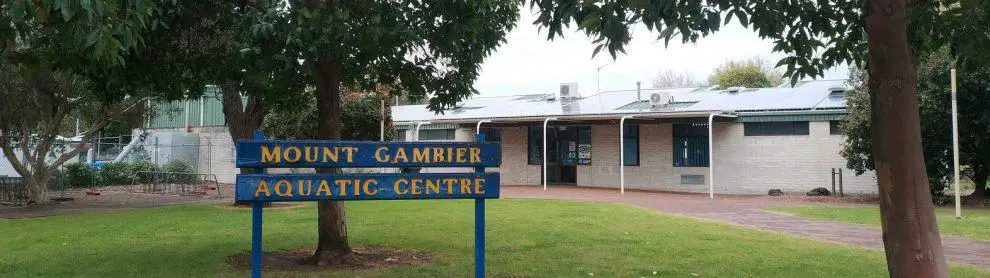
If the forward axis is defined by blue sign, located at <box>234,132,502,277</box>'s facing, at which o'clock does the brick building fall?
The brick building is roughly at 7 o'clock from the blue sign.

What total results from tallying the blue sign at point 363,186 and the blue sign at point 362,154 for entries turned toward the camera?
2

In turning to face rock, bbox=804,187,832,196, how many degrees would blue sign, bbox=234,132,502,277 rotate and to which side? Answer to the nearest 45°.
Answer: approximately 135° to its left

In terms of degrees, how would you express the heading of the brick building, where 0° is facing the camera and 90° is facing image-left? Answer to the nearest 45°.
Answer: approximately 45°

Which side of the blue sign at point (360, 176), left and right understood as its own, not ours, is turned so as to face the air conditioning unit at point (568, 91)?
back

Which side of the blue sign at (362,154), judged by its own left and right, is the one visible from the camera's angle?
front

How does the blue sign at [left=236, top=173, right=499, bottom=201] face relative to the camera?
toward the camera

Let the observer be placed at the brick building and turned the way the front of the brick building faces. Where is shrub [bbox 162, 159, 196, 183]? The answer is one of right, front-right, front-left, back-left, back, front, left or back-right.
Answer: front-right

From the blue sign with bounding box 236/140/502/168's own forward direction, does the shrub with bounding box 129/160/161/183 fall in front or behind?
behind

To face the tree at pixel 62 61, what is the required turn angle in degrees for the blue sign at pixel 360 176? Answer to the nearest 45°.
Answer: approximately 135° to its right
